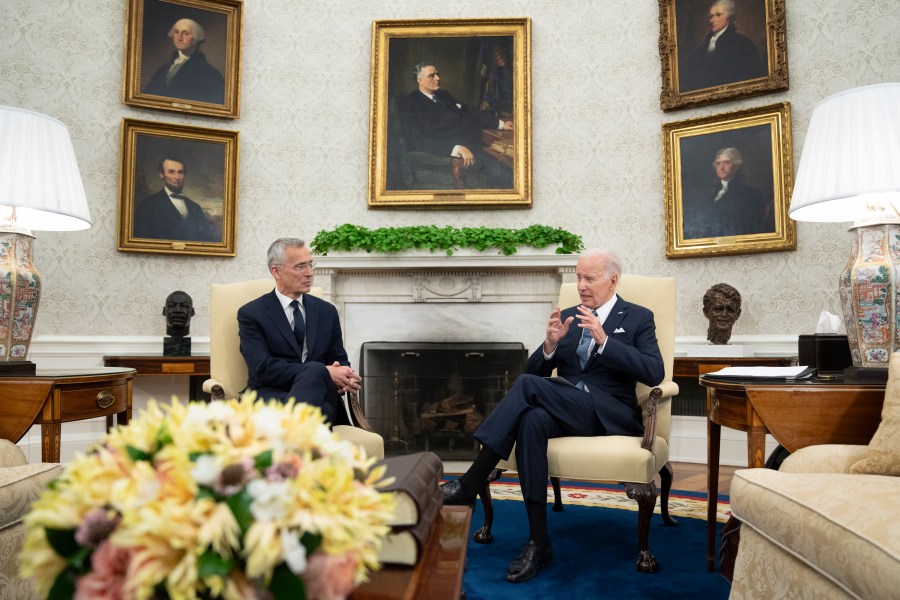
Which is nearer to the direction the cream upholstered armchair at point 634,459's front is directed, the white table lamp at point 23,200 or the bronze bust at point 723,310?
the white table lamp

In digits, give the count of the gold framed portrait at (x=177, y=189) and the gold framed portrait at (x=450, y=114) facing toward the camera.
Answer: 2

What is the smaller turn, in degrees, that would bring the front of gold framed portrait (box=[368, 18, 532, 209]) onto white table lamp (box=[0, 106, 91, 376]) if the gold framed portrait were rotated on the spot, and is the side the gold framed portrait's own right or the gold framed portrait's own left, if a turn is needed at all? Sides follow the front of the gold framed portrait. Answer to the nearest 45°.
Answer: approximately 45° to the gold framed portrait's own right

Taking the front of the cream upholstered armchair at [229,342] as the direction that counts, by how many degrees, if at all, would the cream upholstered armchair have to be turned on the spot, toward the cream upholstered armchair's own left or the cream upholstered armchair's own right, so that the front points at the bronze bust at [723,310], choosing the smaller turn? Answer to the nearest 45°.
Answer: approximately 45° to the cream upholstered armchair's own left

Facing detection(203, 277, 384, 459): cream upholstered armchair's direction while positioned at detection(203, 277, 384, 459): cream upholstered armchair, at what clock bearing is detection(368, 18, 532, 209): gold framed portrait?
The gold framed portrait is roughly at 9 o'clock from the cream upholstered armchair.

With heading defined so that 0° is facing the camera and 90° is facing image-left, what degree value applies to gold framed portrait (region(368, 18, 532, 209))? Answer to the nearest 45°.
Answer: approximately 0°

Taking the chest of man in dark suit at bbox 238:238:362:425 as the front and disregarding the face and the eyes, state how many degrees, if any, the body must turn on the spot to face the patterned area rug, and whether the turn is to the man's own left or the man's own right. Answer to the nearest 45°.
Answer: approximately 45° to the man's own left

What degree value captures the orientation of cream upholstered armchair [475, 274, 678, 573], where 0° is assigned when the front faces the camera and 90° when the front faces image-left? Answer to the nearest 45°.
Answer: approximately 45°

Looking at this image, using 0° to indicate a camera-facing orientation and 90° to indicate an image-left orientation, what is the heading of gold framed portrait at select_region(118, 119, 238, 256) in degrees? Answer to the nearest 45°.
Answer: approximately 0°

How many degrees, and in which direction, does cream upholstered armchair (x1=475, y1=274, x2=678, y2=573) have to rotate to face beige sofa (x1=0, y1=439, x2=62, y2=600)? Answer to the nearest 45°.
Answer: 0° — it already faces it

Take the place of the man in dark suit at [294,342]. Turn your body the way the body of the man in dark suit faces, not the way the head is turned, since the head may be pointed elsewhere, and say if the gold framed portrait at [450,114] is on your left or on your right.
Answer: on your left
